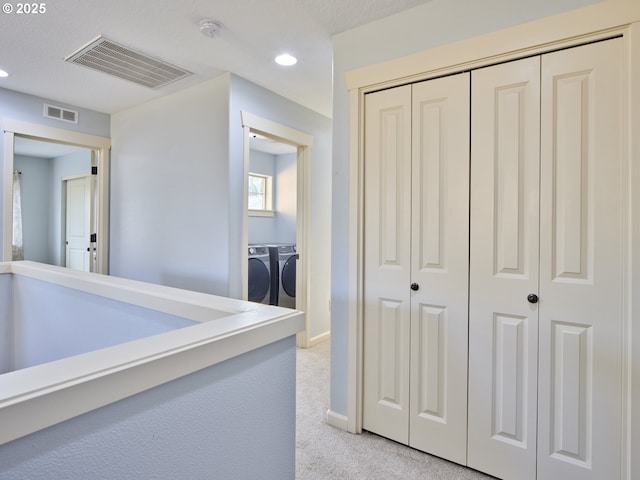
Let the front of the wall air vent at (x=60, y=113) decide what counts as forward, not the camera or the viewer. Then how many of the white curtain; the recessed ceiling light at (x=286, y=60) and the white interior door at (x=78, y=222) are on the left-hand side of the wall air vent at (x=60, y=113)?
1

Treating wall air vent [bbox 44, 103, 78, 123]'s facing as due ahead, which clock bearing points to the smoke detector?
The smoke detector is roughly at 10 o'clock from the wall air vent.

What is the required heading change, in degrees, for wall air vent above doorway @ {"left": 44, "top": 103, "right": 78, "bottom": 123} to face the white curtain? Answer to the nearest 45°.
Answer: approximately 135° to its right

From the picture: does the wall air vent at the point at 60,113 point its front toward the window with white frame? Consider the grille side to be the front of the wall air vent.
no

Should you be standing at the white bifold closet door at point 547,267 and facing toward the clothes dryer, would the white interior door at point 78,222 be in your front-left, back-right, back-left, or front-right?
front-left

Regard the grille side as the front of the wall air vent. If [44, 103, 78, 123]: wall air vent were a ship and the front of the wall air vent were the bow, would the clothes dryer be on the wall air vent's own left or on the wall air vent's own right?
on the wall air vent's own left

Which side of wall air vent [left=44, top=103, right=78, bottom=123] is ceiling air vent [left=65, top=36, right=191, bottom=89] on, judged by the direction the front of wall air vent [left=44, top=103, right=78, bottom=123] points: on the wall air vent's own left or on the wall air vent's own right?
on the wall air vent's own left

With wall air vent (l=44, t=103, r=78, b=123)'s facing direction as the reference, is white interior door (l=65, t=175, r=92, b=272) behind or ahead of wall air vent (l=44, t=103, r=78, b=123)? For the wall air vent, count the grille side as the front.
behind

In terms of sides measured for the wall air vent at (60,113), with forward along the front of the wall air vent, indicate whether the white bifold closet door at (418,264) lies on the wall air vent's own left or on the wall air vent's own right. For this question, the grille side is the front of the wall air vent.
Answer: on the wall air vent's own left

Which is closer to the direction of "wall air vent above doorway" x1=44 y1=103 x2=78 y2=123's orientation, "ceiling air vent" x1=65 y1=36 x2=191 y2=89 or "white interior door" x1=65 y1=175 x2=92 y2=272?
the ceiling air vent

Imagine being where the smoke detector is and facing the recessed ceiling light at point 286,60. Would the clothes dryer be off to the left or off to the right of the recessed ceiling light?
left

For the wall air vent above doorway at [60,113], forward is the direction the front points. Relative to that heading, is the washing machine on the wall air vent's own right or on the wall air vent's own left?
on the wall air vent's own left

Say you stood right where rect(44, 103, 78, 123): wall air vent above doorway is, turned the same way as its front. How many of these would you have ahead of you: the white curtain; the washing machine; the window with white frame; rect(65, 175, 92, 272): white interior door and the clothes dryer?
0

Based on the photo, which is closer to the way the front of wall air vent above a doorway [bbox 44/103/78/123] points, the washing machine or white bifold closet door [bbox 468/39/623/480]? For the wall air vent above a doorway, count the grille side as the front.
the white bifold closet door

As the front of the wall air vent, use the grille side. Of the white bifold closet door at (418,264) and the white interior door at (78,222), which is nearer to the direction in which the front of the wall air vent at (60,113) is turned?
the white bifold closet door
